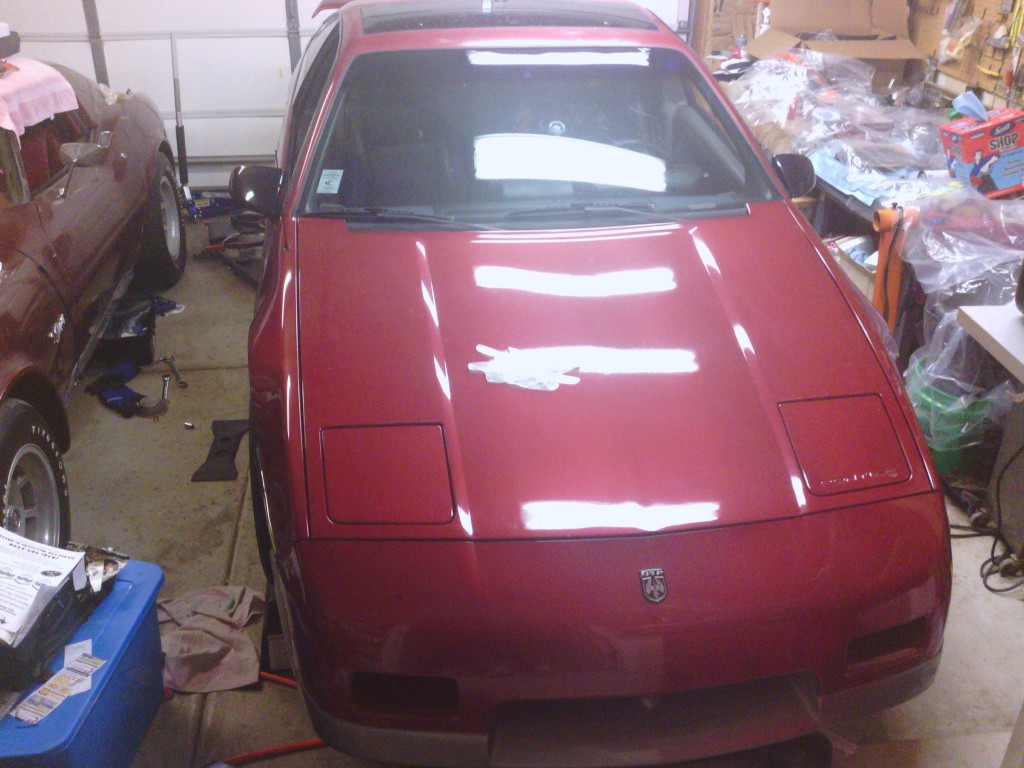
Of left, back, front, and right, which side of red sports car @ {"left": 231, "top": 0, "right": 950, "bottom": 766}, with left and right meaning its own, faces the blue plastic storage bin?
right

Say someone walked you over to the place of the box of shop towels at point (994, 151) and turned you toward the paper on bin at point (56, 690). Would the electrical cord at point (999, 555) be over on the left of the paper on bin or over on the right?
left

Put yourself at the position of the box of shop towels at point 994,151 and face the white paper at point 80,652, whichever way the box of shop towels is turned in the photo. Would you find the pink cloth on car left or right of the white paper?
right

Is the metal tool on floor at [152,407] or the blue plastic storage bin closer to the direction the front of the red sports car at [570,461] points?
the blue plastic storage bin

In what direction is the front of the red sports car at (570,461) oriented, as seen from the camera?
facing the viewer

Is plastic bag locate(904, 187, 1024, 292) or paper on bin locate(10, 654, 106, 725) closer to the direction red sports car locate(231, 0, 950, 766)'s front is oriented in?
the paper on bin

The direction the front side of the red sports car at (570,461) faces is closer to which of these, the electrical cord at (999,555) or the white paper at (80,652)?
the white paper

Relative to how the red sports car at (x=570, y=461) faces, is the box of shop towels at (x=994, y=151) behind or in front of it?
behind

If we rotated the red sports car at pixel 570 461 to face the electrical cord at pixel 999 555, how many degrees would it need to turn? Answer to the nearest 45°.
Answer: approximately 45° to its left

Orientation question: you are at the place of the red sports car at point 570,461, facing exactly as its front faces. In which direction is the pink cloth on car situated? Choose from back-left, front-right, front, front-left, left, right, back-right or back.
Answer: back-right

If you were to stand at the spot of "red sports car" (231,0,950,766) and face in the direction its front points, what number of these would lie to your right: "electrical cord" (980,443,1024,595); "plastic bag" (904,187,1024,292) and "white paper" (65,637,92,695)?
1

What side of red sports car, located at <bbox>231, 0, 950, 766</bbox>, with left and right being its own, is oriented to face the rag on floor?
right

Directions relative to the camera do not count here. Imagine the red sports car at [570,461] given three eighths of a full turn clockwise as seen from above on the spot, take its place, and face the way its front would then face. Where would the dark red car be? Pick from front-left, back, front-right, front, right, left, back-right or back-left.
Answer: front
